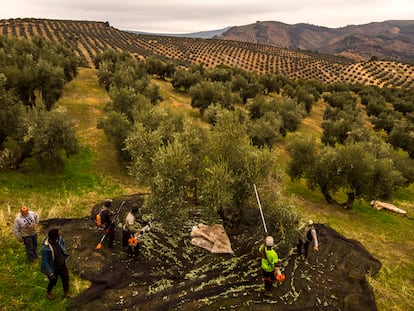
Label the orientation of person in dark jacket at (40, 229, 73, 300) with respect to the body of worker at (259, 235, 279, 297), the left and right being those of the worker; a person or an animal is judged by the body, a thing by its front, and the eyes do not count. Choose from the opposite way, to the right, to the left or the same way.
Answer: to the right

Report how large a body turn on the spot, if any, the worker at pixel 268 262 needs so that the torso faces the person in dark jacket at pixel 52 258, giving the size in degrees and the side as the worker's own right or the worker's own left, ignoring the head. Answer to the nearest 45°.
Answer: approximately 90° to the worker's own left

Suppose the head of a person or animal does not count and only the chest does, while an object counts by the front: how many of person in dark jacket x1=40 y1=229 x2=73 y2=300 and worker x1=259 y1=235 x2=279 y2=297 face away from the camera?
1

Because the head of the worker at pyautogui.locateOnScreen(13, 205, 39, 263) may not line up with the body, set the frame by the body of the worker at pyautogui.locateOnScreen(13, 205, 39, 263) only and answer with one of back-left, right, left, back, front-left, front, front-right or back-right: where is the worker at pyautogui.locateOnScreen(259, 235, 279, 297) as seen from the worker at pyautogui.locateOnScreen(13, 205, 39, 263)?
front-left

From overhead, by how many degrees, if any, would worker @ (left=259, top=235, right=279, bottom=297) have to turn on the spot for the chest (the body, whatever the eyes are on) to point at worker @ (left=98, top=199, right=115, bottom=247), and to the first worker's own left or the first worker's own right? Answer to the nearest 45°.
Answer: approximately 90° to the first worker's own left

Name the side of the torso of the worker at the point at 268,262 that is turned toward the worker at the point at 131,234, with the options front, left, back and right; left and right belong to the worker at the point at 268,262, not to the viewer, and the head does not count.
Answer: left

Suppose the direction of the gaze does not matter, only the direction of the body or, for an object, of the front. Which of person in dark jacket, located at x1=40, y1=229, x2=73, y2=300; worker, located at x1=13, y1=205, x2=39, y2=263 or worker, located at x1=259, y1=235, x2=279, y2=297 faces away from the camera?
worker, located at x1=259, y1=235, x2=279, y2=297

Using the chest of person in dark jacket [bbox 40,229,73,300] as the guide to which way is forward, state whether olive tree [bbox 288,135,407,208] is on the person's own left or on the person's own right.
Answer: on the person's own left

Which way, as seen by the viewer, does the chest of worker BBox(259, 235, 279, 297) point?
away from the camera

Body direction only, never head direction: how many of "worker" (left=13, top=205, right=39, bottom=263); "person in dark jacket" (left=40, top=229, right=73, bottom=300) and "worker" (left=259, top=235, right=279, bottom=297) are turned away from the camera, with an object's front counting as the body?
1

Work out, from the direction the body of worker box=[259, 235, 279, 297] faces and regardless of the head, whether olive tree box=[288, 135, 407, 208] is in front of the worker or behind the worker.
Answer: in front
